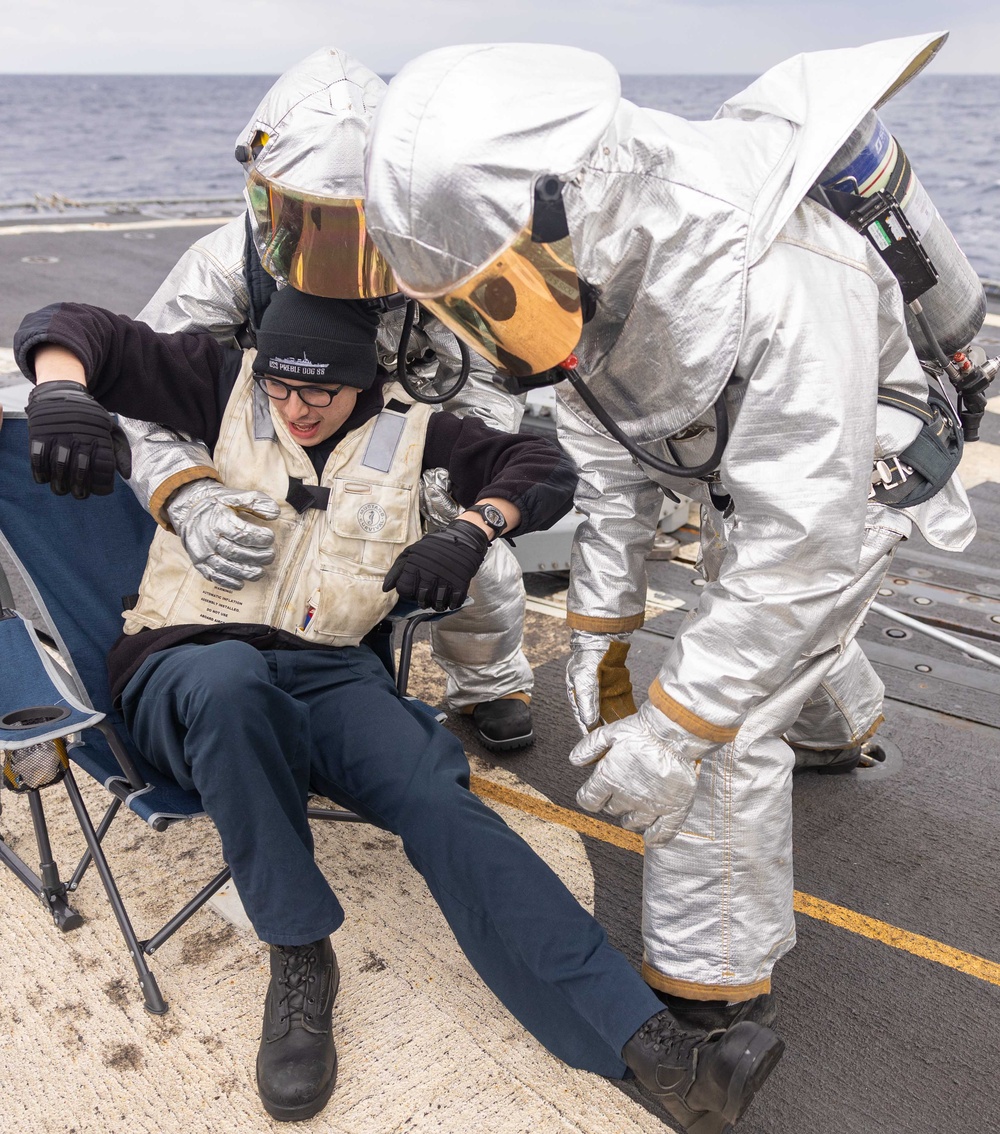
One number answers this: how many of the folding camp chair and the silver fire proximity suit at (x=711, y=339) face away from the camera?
0

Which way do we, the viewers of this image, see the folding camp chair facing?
facing the viewer and to the right of the viewer

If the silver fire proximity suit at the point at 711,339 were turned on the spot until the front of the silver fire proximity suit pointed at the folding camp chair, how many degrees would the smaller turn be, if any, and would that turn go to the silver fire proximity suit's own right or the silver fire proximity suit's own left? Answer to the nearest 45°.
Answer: approximately 45° to the silver fire proximity suit's own right
